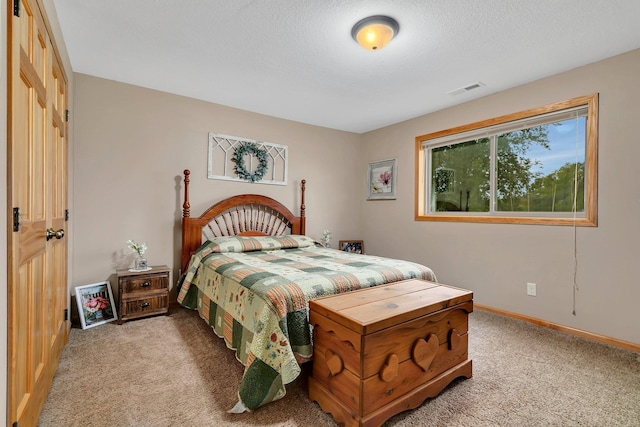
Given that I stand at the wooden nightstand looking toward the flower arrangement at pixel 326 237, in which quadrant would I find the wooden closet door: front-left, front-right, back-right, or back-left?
back-right

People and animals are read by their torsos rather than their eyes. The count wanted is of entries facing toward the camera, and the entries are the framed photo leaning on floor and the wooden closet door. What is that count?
1

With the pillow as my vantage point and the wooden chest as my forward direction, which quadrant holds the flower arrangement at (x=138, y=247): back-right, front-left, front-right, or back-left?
back-right

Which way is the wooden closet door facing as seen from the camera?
to the viewer's right

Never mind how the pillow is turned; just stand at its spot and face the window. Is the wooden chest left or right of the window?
right

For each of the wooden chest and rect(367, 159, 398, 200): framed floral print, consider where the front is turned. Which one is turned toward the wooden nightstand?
the framed floral print

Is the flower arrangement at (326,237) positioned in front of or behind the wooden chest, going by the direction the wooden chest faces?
behind

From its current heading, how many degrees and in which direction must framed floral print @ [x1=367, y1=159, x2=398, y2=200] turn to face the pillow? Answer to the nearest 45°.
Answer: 0° — it already faces it

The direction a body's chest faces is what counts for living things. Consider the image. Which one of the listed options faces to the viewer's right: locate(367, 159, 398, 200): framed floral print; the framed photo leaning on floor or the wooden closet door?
the wooden closet door

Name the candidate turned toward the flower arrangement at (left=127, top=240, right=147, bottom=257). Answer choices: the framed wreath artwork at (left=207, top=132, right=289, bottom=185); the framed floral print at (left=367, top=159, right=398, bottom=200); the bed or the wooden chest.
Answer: the framed floral print

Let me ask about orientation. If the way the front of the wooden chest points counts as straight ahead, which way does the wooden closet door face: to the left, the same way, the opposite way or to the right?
to the left
